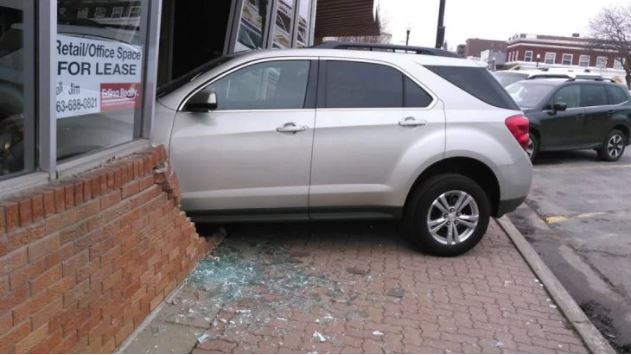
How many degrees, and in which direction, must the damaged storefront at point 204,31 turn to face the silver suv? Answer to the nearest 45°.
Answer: approximately 45° to its right

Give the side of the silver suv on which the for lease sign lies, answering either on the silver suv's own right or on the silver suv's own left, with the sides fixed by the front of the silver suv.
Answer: on the silver suv's own left

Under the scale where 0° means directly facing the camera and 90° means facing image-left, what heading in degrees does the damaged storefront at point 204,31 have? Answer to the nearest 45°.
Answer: approximately 315°

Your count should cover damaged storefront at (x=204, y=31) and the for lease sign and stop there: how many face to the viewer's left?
0

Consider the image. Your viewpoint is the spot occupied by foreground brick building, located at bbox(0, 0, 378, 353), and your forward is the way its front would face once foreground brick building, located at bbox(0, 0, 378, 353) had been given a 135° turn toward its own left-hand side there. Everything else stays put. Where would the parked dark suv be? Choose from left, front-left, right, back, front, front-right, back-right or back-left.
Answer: front-right

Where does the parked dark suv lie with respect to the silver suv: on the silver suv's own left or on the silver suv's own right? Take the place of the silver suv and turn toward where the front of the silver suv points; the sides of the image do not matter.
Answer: on the silver suv's own right

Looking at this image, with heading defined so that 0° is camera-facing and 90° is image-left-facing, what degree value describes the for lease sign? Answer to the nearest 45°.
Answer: approximately 315°

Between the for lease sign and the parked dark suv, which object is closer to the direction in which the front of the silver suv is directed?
the for lease sign

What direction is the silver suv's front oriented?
to the viewer's left
